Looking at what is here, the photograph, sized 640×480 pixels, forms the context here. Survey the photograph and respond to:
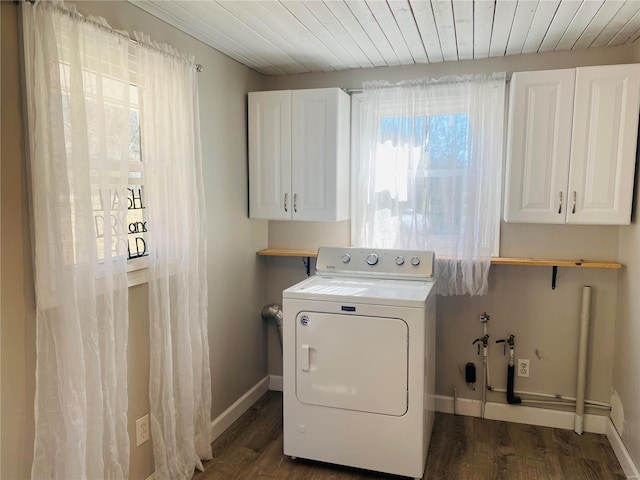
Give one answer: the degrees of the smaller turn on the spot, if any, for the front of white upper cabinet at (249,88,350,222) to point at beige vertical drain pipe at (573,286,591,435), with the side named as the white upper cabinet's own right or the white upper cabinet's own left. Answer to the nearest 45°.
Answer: approximately 90° to the white upper cabinet's own left

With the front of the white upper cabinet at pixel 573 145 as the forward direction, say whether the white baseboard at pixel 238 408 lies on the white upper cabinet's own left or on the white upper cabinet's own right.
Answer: on the white upper cabinet's own right

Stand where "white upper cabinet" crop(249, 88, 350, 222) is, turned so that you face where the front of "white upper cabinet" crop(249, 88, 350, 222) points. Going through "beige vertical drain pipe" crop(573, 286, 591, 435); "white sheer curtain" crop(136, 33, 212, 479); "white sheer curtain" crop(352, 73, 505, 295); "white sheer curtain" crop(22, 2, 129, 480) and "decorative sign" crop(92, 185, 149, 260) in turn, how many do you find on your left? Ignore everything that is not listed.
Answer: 2

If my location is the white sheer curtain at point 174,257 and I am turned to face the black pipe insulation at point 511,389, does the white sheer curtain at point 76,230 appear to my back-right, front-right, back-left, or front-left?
back-right

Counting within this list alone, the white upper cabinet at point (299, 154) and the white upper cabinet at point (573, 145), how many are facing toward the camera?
2

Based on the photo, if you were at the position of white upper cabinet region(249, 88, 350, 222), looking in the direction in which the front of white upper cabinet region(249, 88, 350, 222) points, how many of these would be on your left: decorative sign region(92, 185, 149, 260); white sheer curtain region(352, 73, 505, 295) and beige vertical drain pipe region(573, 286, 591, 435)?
2

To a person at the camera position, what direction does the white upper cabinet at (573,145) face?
facing the viewer
